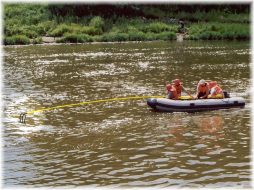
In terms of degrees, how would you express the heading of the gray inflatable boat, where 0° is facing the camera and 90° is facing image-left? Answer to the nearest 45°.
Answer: approximately 90°

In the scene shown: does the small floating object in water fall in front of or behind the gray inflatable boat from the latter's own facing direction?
in front
